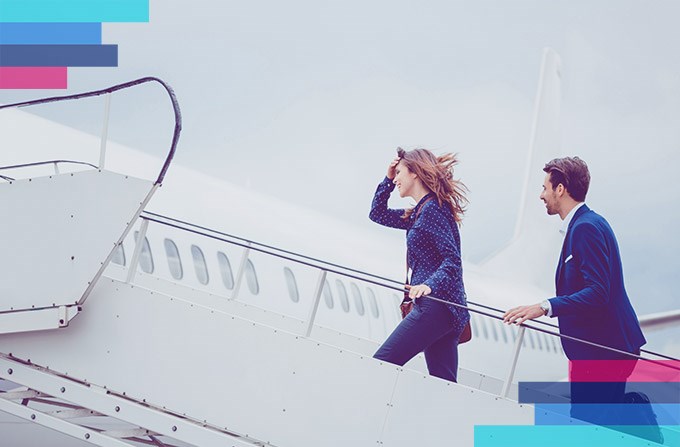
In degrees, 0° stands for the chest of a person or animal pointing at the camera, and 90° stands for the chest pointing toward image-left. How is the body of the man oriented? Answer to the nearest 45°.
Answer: approximately 90°

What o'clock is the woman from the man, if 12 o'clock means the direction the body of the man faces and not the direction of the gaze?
The woman is roughly at 12 o'clock from the man.

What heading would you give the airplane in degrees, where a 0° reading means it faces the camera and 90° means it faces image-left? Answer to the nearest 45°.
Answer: approximately 45°

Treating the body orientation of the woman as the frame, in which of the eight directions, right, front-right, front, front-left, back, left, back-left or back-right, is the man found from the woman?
back

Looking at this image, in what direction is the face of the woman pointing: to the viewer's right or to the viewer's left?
to the viewer's left

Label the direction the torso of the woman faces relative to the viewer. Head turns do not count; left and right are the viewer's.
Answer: facing to the left of the viewer

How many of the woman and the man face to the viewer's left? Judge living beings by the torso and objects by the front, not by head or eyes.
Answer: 2
